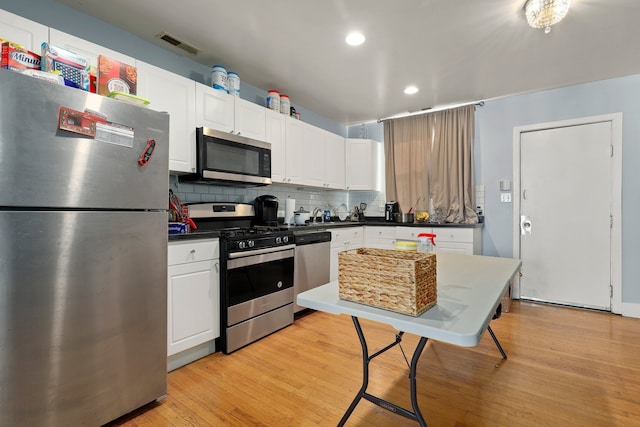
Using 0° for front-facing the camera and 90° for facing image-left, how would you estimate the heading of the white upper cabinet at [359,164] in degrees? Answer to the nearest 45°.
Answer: approximately 45°

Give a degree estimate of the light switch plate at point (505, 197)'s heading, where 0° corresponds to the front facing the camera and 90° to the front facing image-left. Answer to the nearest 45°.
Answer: approximately 0°

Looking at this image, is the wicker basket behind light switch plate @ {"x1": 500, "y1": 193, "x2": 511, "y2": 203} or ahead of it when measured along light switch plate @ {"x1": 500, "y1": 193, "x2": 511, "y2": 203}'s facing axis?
ahead

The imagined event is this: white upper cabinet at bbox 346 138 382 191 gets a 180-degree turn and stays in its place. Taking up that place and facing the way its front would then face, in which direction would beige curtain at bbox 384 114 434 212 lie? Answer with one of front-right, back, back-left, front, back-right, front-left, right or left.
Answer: front-right

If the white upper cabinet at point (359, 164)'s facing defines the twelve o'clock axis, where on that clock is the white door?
The white door is roughly at 8 o'clock from the white upper cabinet.

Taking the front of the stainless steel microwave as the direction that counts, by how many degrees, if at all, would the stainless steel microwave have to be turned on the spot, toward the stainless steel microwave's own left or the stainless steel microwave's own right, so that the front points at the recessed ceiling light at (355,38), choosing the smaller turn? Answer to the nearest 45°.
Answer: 0° — it already faces it

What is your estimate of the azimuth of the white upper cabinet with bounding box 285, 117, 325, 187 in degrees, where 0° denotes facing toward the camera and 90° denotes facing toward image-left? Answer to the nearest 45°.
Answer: approximately 315°

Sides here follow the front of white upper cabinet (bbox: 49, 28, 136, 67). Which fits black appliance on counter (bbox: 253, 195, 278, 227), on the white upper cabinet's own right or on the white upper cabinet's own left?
on the white upper cabinet's own left

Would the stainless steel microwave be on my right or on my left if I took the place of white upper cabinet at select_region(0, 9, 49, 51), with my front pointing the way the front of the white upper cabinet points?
on my left

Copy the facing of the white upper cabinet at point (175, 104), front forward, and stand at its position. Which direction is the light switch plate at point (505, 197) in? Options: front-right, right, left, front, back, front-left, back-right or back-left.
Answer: front-left

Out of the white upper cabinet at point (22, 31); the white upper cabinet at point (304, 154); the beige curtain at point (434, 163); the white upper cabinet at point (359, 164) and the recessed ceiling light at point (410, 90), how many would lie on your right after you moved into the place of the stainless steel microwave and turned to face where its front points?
1

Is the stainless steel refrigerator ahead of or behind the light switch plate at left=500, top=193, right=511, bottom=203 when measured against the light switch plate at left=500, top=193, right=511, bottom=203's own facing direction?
ahead

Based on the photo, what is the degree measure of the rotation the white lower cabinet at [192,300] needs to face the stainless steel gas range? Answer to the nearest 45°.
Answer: approximately 90° to its left

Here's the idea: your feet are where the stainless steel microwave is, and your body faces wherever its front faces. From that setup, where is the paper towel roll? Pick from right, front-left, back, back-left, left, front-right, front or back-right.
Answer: left

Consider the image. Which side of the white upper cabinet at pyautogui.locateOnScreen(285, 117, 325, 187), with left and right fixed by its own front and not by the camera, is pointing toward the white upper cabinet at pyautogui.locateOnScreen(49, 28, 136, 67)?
right
